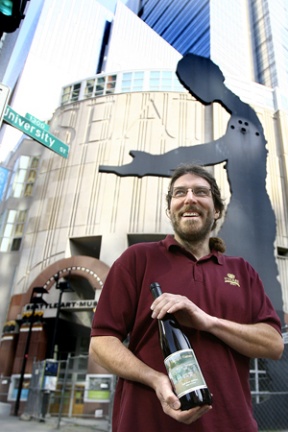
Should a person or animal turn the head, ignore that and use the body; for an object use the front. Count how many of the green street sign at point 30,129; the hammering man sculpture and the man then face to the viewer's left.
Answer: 1

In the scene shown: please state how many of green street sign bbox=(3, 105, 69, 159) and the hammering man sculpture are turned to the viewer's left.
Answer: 1

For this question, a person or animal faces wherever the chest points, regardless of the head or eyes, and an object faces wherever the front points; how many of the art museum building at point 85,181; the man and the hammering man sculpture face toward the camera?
2

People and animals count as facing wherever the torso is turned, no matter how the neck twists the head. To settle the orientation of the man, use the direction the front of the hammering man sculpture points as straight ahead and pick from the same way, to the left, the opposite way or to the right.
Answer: to the left

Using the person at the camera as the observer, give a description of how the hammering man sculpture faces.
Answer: facing to the left of the viewer

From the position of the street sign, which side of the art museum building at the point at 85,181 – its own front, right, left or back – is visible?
front

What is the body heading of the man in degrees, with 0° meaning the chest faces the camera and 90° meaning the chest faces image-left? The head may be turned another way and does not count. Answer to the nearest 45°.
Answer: approximately 0°

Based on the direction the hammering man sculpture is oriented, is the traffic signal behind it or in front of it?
in front

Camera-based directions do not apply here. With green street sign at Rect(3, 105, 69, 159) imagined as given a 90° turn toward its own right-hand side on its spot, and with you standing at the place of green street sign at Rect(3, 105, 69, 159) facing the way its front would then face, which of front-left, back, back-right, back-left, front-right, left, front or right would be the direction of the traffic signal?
front-left

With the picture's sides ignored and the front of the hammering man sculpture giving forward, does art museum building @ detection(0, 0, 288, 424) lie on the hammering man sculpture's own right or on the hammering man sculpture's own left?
on the hammering man sculpture's own right

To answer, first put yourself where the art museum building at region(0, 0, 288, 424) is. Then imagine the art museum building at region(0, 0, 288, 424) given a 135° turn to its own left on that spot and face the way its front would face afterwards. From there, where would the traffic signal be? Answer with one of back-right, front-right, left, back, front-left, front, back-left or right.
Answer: back-right

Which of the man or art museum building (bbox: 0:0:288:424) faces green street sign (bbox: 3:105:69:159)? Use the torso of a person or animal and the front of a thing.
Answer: the art museum building

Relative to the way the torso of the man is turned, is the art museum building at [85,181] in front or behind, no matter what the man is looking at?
behind
